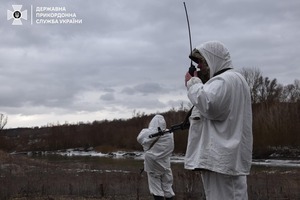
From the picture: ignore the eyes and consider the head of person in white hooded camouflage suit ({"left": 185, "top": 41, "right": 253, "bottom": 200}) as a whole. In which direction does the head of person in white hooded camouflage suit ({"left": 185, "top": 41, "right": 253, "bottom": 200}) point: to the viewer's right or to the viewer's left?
to the viewer's left

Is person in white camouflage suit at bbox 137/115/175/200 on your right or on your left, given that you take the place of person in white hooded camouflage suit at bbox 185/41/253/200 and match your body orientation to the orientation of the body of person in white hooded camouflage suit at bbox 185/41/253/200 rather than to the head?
on your right

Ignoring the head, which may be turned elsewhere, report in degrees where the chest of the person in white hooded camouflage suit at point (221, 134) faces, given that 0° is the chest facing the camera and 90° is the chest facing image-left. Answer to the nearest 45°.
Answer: approximately 90°
